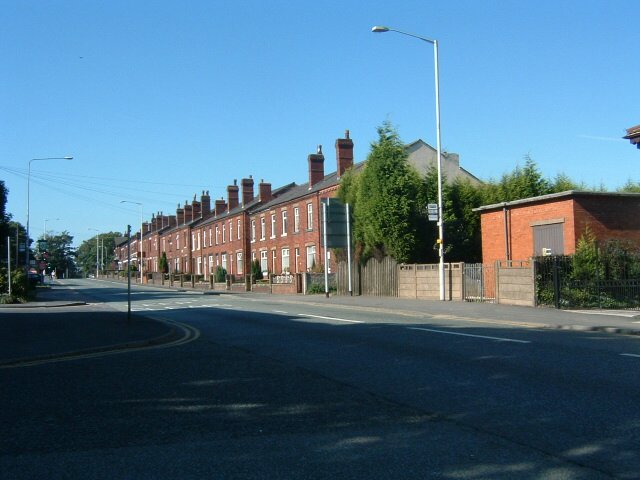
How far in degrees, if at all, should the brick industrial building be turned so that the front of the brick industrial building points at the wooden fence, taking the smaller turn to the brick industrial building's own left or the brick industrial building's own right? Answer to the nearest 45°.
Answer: approximately 90° to the brick industrial building's own right

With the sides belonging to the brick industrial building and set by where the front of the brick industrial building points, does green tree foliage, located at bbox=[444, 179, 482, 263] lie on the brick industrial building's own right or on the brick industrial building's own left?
on the brick industrial building's own right

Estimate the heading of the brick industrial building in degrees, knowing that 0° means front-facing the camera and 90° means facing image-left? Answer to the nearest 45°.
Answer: approximately 45°

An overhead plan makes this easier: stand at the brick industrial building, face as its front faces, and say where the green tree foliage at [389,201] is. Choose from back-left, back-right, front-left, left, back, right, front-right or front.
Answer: right

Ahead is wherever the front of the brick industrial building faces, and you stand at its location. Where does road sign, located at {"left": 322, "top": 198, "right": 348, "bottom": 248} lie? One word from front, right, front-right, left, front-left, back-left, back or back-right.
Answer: right
